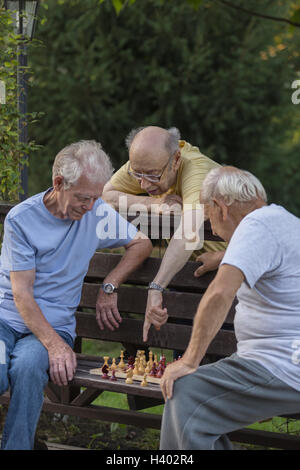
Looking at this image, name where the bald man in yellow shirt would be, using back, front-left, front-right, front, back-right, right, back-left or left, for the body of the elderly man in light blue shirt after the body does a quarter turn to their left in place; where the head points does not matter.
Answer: front

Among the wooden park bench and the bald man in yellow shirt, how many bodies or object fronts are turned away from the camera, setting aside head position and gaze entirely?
0

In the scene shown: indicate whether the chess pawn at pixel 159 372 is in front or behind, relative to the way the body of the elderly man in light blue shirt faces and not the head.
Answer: in front

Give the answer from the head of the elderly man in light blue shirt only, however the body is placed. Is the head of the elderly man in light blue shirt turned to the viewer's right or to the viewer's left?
to the viewer's right
